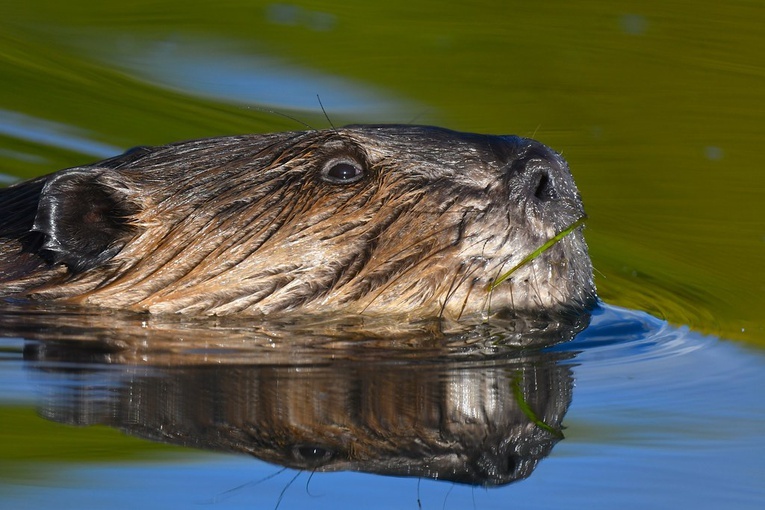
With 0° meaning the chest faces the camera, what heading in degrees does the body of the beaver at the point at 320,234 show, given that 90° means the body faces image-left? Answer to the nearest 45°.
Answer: approximately 270°
